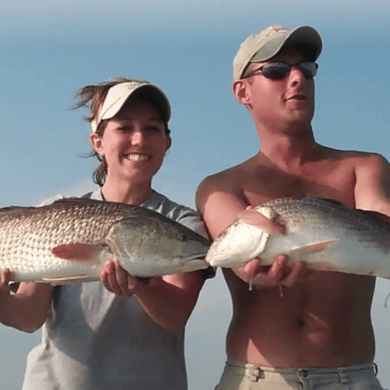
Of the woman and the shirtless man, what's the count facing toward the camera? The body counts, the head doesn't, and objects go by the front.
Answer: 2

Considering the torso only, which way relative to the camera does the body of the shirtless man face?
toward the camera

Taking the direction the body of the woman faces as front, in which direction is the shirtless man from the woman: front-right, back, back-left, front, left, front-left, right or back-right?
left

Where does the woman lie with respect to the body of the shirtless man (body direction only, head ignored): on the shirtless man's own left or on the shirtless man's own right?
on the shirtless man's own right

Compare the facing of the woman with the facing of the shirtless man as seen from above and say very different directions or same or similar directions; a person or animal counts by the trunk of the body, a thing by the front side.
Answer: same or similar directions
